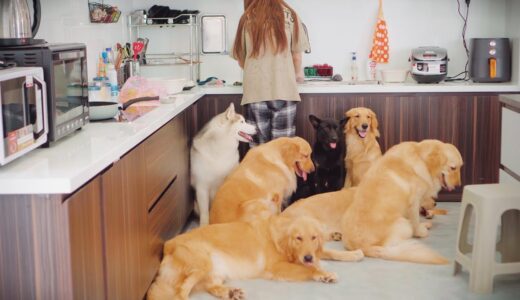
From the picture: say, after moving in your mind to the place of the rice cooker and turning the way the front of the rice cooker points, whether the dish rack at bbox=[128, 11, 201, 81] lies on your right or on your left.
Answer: on your right

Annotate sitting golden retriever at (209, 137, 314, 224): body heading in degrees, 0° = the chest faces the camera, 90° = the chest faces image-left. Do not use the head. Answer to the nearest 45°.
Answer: approximately 270°

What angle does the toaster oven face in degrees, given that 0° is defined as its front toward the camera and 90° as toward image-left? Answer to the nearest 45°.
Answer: approximately 315°

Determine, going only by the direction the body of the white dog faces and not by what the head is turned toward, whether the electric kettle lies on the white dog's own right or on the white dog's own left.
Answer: on the white dog's own right

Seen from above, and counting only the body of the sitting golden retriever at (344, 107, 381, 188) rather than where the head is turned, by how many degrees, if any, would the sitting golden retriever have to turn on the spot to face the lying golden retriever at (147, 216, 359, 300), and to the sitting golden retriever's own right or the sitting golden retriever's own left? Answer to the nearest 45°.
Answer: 0° — it already faces it

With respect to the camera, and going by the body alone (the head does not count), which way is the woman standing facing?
away from the camera

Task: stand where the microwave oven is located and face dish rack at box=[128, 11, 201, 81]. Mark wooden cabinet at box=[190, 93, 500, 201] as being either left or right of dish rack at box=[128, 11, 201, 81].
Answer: right

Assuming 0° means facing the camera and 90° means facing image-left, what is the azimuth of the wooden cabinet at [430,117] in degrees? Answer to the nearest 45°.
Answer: approximately 0°

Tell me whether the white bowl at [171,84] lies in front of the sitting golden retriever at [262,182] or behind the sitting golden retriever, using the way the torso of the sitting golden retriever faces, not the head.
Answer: behind
